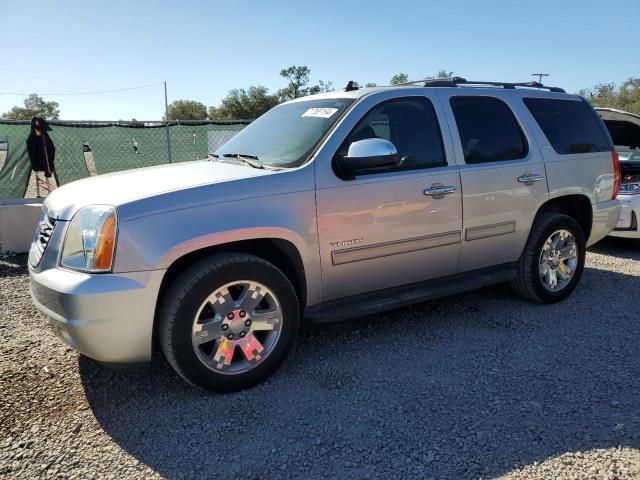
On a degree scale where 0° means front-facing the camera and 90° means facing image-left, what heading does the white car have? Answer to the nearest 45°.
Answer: approximately 45°

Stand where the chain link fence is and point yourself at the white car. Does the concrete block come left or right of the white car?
right

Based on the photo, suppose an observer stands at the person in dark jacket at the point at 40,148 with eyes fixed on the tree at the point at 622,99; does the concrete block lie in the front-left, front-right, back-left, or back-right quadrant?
back-right

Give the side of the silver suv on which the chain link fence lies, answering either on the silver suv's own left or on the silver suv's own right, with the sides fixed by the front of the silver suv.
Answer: on the silver suv's own right

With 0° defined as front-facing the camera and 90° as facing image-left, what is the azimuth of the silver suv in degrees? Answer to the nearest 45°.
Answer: approximately 45°

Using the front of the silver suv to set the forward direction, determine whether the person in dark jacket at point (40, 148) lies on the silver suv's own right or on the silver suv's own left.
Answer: on the silver suv's own right

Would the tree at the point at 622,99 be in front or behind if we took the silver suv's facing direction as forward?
behind

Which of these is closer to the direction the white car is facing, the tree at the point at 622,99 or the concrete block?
the concrete block

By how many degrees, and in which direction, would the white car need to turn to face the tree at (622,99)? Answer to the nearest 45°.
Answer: approximately 135° to its right

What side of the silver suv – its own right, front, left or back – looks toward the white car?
back

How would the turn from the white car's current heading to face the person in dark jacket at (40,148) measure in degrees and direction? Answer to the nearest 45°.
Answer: approximately 45° to its right
